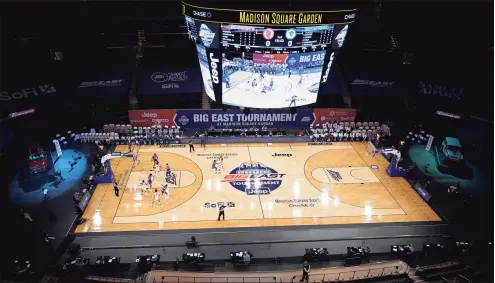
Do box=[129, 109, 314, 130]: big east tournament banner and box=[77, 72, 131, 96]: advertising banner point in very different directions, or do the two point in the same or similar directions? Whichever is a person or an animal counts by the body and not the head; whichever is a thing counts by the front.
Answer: same or similar directions

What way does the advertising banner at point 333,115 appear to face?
toward the camera

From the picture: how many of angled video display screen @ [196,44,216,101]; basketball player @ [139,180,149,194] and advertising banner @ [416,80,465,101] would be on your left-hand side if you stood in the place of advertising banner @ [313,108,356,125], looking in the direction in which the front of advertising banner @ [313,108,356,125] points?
1

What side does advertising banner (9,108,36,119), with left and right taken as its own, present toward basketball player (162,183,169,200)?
front

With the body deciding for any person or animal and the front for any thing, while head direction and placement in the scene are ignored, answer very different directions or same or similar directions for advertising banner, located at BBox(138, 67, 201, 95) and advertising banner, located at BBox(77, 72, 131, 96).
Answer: same or similar directions

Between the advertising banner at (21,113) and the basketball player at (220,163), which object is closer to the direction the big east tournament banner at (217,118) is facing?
the basketball player

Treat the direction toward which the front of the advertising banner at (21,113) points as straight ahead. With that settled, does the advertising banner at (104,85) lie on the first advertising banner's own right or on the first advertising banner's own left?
on the first advertising banner's own left

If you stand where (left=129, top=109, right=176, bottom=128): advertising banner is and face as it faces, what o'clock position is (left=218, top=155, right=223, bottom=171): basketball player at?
The basketball player is roughly at 11 o'clock from the advertising banner.

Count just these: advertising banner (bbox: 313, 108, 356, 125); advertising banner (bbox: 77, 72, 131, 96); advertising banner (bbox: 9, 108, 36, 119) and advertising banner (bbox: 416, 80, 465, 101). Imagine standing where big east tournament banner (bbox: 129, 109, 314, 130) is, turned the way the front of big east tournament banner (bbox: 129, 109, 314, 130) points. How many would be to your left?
2

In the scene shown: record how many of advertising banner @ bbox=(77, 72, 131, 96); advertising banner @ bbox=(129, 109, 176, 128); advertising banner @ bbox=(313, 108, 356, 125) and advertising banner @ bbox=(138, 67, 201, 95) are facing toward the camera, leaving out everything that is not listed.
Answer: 4

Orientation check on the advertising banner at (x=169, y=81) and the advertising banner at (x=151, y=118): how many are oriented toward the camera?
2

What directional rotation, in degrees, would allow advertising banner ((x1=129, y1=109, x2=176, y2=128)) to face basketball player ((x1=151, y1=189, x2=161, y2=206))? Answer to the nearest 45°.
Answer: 0° — it already faces them

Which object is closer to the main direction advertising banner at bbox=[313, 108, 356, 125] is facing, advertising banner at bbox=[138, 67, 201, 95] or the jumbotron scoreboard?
the jumbotron scoreboard

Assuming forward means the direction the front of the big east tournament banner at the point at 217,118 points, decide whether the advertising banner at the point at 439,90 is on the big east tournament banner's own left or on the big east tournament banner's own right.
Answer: on the big east tournament banner's own left

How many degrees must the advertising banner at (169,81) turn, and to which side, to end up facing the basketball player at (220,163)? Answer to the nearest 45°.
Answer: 0° — it already faces them

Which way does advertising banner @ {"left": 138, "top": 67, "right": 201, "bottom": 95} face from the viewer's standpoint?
toward the camera
